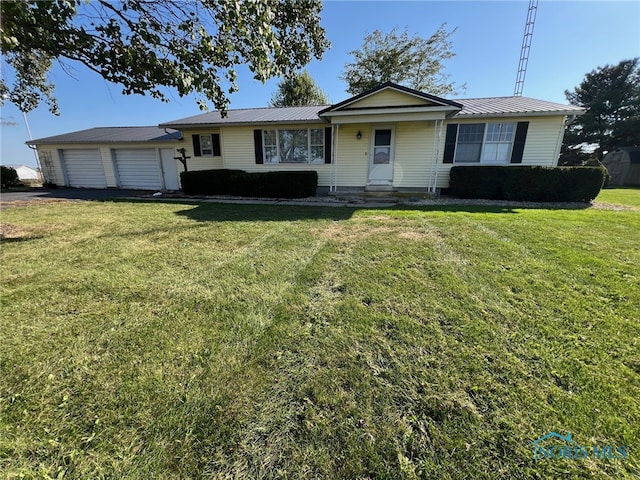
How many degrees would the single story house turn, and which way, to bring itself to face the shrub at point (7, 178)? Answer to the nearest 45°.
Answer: approximately 90° to its right

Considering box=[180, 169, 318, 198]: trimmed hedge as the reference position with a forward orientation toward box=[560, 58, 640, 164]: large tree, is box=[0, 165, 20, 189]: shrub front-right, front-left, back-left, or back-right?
back-left

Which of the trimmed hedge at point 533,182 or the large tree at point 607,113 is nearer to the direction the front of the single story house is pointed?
the trimmed hedge

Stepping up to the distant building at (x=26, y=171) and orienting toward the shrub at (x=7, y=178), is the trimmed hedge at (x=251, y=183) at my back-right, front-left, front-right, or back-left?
front-left

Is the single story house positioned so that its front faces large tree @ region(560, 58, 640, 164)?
no

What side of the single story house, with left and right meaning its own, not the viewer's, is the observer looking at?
front

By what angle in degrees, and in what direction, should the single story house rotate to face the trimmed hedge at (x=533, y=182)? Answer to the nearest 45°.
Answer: approximately 45° to its left

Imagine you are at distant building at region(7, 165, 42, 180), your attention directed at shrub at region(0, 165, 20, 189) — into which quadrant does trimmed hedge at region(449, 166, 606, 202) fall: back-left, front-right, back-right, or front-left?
front-left
